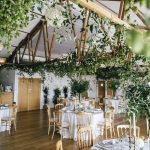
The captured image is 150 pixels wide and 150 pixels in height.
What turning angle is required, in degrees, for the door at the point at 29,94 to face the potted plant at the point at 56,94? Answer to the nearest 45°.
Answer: approximately 135° to its left

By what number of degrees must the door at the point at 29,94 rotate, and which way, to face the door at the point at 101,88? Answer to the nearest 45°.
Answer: approximately 135° to its left

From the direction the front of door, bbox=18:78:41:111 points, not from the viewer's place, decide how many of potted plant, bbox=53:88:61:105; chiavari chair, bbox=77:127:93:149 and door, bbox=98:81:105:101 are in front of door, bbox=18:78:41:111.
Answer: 1

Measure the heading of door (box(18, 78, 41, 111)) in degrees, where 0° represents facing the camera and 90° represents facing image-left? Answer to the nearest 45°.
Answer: approximately 0°

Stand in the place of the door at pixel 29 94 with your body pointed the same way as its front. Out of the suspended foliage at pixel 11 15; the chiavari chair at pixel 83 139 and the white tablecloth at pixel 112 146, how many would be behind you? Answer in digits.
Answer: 0

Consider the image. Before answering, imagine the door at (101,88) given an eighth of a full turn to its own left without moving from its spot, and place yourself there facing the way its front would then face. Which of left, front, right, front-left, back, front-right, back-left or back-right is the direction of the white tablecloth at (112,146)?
front-right

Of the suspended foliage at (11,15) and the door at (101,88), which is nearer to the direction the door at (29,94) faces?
the suspended foliage

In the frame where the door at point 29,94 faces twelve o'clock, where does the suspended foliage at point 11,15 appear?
The suspended foliage is roughly at 12 o'clock from the door.

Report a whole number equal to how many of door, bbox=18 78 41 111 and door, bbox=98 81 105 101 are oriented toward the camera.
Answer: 2

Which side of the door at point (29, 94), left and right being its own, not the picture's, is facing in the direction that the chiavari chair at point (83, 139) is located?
front

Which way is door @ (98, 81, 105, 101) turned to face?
toward the camera

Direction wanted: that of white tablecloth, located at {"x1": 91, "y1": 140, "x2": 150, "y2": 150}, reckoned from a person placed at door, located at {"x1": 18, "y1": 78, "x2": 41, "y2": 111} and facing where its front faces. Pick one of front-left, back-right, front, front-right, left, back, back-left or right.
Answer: front

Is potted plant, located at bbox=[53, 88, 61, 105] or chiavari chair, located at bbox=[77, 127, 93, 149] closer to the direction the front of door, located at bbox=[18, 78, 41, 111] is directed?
the chiavari chair

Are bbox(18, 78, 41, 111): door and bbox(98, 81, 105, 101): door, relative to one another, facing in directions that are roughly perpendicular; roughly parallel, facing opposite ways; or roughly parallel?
roughly parallel

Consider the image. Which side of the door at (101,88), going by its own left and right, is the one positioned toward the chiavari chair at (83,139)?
front
